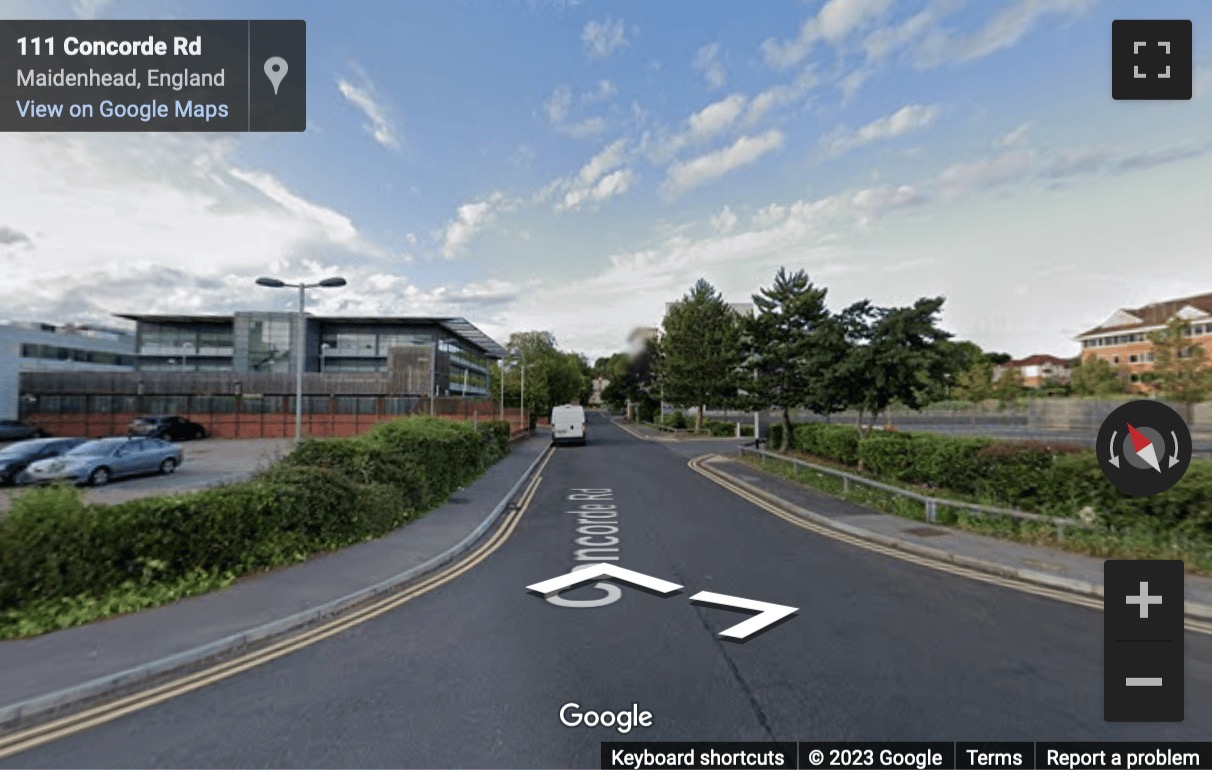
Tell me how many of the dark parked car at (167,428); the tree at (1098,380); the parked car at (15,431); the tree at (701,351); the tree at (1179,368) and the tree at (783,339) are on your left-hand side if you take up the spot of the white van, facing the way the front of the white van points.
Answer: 2

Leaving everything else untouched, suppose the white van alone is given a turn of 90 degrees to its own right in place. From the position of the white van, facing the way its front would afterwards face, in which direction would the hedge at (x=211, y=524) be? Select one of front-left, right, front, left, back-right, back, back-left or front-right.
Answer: right

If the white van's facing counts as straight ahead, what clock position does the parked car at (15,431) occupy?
The parked car is roughly at 9 o'clock from the white van.

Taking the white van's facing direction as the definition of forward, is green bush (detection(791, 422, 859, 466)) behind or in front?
behind

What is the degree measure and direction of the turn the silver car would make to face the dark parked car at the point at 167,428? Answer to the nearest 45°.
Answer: approximately 135° to its right

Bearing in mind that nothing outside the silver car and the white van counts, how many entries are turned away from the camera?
1

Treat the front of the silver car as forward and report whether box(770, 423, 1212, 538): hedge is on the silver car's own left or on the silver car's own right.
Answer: on the silver car's own left

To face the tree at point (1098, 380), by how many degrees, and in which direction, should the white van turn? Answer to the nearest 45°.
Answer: approximately 90° to its right

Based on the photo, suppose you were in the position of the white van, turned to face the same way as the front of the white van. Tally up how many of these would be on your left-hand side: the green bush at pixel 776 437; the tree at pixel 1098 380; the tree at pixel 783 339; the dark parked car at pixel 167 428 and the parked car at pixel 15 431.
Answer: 2

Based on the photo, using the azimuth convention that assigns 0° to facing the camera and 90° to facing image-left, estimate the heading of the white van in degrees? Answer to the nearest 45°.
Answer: approximately 180°

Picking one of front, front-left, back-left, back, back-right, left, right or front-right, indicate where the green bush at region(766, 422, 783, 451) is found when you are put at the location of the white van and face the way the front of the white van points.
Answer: back-right

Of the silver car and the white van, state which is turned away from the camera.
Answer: the white van

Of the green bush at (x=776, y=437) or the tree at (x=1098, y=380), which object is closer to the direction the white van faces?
the tree
